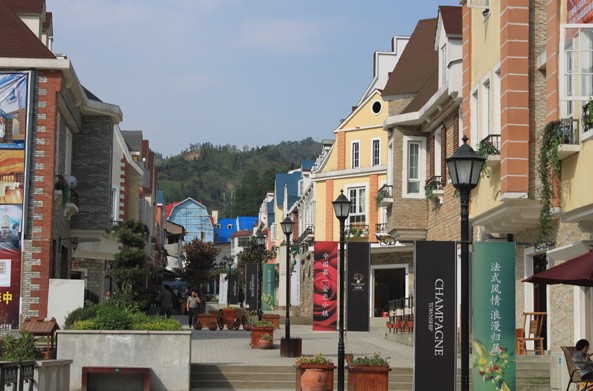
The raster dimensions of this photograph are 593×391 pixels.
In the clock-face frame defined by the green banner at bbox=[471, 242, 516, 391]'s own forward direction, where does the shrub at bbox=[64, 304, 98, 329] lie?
The shrub is roughly at 4 o'clock from the green banner.

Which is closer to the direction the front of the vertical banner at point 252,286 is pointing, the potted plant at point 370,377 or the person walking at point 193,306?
the potted plant

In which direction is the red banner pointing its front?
toward the camera

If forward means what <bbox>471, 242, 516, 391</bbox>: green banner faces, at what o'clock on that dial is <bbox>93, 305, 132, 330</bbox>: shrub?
The shrub is roughly at 4 o'clock from the green banner.

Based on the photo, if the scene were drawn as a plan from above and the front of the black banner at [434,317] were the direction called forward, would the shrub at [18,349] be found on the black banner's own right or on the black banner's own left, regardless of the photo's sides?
on the black banner's own right

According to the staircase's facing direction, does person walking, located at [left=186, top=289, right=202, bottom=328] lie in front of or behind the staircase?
behind

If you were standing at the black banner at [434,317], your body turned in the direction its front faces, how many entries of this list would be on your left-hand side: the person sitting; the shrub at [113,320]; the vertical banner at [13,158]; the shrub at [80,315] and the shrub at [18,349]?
1

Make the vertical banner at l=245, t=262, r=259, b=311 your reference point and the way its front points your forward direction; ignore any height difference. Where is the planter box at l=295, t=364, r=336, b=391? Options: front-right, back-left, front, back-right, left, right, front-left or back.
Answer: front

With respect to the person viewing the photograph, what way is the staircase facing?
facing the viewer

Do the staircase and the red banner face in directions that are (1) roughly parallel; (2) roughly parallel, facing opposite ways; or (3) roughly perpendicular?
roughly parallel

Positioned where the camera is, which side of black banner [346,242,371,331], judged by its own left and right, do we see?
front

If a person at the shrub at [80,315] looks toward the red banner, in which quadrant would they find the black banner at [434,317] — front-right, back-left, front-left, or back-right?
front-right

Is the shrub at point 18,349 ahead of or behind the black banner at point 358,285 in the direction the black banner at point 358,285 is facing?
ahead
